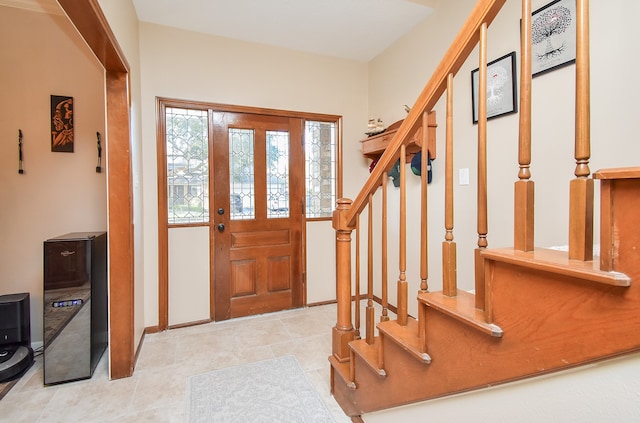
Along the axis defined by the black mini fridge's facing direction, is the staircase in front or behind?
in front

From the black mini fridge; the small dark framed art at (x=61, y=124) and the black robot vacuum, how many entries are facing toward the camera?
3

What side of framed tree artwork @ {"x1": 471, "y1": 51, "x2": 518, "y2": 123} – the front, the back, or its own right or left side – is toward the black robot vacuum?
front

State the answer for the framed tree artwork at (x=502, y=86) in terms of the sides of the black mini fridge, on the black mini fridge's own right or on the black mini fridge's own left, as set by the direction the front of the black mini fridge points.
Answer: on the black mini fridge's own left

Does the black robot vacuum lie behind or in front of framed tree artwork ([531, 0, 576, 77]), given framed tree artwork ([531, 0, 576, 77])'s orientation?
in front

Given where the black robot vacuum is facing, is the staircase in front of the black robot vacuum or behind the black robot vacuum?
in front

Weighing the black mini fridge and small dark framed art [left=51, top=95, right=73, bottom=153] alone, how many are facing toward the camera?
2

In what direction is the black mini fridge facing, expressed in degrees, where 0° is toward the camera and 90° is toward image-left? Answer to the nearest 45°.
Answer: approximately 0°

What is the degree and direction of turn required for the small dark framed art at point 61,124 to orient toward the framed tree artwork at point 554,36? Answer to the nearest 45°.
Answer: approximately 45° to its left
